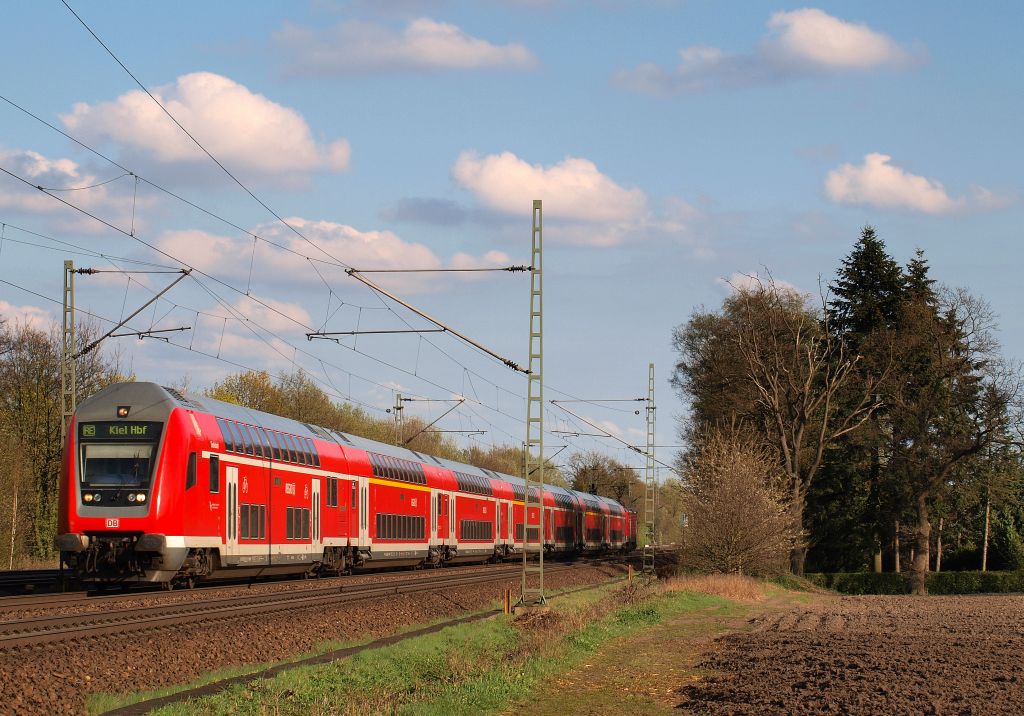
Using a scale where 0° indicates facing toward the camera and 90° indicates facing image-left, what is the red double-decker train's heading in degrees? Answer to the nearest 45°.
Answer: approximately 45°
